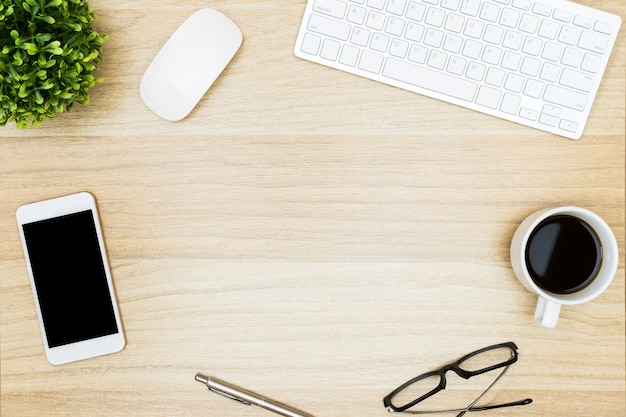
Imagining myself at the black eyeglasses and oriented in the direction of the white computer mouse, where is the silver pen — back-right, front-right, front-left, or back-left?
front-left

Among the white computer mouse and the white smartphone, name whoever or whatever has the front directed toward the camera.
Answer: the white smartphone

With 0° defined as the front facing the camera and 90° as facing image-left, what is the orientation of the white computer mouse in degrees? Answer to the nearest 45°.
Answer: approximately 225°

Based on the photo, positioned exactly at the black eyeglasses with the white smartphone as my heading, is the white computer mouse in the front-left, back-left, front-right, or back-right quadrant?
front-right

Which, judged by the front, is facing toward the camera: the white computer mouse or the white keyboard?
the white keyboard

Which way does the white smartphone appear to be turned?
toward the camera

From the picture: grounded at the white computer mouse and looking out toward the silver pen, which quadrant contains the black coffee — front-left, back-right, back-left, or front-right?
front-left

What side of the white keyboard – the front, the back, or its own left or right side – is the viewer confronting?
front
